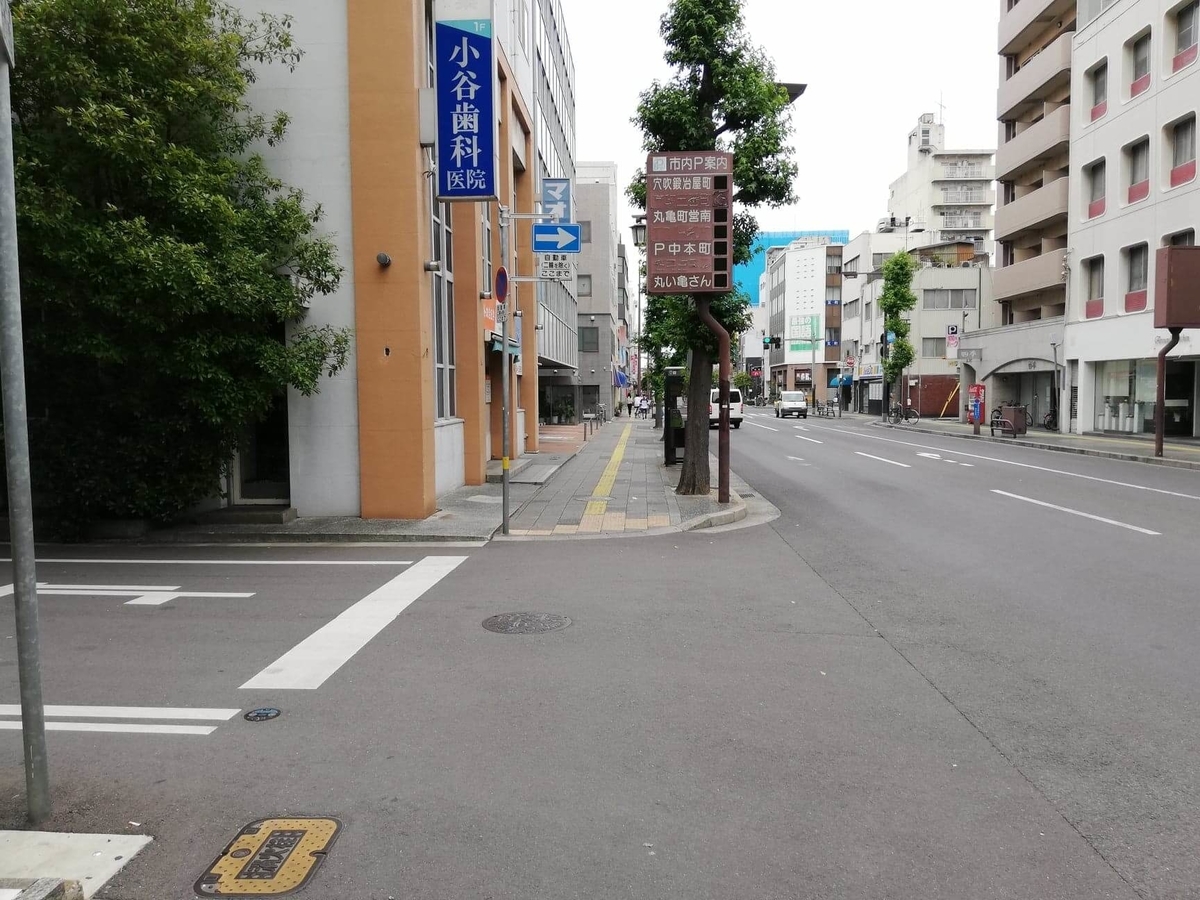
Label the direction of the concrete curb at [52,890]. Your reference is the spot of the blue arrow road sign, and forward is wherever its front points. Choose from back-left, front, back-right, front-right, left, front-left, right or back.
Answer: front

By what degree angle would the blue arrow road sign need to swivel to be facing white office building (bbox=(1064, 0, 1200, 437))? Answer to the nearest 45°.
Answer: approximately 135° to its left

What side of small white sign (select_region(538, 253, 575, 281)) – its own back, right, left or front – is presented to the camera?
front

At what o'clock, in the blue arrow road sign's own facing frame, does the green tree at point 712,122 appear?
The green tree is roughly at 8 o'clock from the blue arrow road sign.

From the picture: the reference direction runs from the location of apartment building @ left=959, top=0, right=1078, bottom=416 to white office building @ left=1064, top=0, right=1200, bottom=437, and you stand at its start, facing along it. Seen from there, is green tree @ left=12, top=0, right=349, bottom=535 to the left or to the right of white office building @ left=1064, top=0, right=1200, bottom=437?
right

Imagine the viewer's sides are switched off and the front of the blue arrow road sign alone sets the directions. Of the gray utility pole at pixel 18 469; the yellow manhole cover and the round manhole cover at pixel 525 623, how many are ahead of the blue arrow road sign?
3

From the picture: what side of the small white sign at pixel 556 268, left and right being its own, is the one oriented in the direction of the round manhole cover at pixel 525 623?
front

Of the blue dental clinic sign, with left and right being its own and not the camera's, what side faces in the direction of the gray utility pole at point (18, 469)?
front

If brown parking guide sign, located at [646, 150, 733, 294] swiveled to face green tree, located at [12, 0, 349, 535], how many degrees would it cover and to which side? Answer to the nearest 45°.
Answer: approximately 45° to its right

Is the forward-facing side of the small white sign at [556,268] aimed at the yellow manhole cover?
yes

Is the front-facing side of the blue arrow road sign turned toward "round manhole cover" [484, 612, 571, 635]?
yes

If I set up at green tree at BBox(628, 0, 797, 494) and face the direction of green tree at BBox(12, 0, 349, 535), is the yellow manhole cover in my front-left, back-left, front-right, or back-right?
front-left

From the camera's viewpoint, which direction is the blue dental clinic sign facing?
toward the camera

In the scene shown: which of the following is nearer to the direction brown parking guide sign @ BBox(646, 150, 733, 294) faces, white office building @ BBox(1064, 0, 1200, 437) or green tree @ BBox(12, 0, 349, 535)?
the green tree

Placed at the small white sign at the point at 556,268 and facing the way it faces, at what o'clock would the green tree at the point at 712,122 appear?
The green tree is roughly at 8 o'clock from the small white sign.
